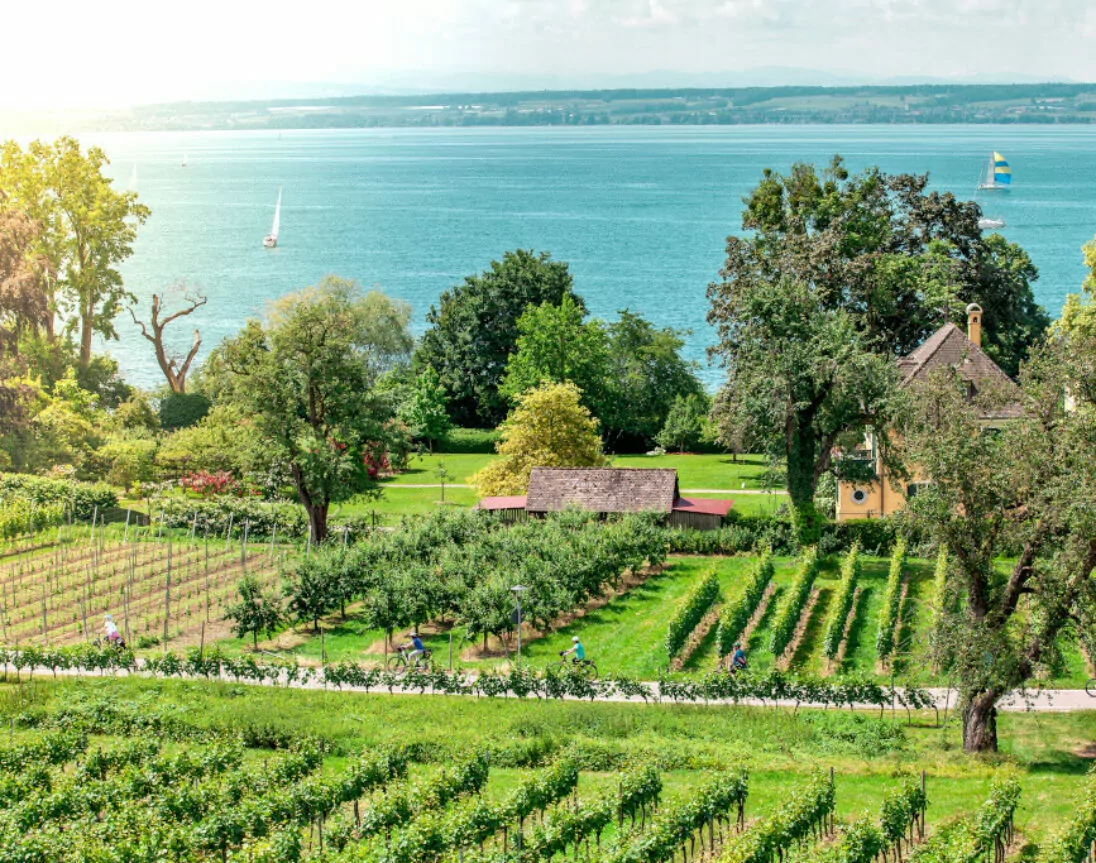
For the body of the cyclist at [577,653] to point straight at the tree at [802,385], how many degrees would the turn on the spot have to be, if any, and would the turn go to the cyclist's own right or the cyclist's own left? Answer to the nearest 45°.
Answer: approximately 135° to the cyclist's own right

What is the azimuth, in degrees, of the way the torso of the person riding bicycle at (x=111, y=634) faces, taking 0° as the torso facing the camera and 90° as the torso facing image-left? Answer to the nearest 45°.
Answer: approximately 90°

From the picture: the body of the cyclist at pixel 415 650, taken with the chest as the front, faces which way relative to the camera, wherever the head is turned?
to the viewer's left

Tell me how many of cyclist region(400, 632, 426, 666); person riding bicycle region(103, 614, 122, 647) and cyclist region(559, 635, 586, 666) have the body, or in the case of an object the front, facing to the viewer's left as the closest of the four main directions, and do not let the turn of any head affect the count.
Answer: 3

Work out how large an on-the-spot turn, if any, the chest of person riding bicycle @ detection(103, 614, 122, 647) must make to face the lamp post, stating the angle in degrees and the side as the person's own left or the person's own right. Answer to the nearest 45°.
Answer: approximately 180°

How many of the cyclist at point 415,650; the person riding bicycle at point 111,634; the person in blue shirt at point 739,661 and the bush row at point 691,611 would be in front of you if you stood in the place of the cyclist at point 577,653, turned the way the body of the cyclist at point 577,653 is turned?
2

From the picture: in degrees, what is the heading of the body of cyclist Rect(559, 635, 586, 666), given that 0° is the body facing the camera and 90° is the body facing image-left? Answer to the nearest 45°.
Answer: approximately 90°
